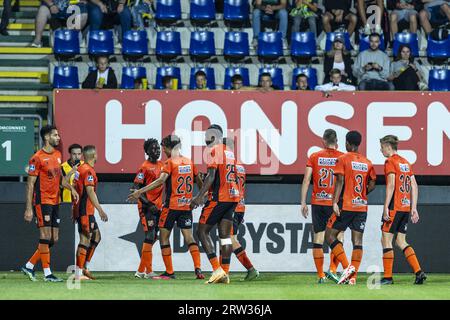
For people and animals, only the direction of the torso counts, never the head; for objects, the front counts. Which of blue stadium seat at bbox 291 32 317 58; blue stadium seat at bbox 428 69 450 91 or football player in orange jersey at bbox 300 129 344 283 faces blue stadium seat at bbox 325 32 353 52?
the football player in orange jersey

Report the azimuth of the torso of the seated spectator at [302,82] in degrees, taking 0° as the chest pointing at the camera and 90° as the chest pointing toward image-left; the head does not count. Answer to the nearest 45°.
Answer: approximately 0°

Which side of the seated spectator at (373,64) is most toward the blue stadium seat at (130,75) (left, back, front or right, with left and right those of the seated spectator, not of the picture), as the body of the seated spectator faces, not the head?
right

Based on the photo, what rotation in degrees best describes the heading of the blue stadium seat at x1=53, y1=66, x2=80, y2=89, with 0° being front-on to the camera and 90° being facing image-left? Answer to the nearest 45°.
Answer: approximately 0°

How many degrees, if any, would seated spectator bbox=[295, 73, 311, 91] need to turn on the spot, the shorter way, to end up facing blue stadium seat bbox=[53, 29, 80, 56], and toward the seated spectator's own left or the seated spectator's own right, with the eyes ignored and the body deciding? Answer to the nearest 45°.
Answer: approximately 90° to the seated spectator's own right

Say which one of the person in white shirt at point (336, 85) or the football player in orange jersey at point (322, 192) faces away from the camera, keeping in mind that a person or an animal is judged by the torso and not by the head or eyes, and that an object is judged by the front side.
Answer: the football player in orange jersey
